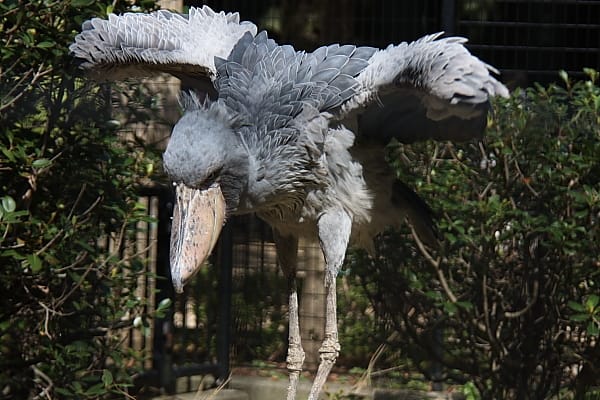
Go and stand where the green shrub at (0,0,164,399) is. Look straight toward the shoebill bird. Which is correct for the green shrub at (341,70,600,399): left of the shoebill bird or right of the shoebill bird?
left

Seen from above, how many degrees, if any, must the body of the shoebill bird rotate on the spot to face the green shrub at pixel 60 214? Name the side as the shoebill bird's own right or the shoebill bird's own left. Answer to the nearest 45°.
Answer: approximately 90° to the shoebill bird's own right

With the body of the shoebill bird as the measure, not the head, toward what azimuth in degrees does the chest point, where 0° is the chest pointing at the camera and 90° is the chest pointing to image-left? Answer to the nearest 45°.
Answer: approximately 45°

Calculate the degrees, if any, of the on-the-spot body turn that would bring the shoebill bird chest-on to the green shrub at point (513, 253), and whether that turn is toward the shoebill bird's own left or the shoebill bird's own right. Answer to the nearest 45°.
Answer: approximately 180°
